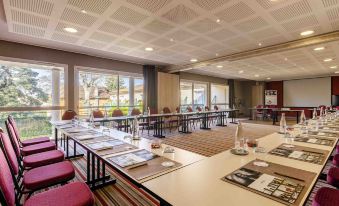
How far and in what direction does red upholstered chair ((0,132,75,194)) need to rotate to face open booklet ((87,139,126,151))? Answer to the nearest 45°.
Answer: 0° — it already faces it

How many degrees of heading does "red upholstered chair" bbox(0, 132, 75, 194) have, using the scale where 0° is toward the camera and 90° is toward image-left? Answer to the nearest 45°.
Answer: approximately 270°

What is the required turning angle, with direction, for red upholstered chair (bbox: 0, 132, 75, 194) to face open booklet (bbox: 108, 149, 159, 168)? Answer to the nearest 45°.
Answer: approximately 45° to its right

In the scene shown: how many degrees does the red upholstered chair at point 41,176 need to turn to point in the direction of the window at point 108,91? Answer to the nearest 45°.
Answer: approximately 45° to its left
